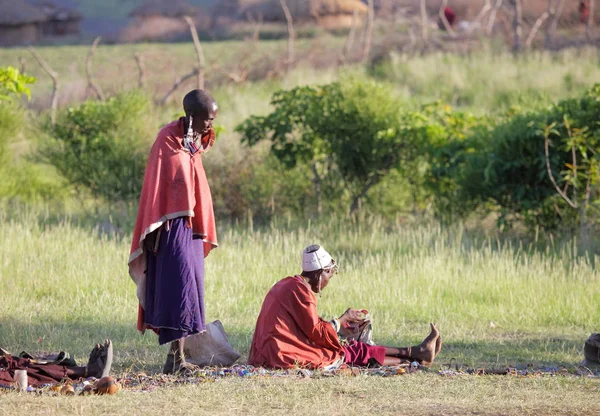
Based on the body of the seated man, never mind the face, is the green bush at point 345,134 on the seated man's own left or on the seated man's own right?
on the seated man's own left

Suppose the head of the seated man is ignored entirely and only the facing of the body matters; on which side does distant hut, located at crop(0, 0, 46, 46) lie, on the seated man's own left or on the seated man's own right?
on the seated man's own left

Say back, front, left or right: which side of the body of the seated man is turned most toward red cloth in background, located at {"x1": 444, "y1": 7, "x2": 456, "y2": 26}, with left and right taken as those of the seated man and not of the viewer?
left

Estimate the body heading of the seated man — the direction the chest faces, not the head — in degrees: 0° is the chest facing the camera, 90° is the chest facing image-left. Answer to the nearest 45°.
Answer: approximately 270°

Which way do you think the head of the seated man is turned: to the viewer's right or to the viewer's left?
to the viewer's right

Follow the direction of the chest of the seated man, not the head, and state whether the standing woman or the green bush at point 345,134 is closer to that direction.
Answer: the green bush

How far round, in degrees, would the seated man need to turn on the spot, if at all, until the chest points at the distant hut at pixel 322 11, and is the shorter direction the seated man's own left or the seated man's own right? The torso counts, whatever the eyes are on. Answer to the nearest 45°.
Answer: approximately 90° to the seated man's own left

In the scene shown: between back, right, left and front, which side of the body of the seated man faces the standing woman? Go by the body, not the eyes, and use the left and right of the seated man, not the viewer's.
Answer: back

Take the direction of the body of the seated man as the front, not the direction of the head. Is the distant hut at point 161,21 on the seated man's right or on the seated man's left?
on the seated man's left

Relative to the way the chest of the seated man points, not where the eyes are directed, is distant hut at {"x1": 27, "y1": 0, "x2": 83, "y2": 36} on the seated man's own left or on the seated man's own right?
on the seated man's own left

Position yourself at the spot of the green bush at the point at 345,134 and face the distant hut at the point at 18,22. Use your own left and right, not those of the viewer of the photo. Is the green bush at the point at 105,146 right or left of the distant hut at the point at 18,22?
left
